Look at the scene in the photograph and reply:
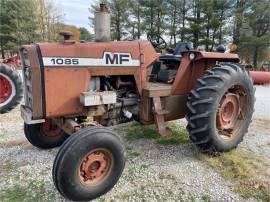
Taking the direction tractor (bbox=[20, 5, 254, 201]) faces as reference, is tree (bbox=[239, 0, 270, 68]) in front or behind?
behind

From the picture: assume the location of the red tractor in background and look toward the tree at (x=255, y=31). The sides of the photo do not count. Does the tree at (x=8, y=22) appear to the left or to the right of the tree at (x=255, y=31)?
left

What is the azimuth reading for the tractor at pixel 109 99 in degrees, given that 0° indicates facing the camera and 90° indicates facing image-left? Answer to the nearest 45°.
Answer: approximately 45°

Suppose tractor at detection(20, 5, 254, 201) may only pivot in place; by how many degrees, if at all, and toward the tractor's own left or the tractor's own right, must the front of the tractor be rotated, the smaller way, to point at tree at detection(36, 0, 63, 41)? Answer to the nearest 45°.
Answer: approximately 135° to the tractor's own right

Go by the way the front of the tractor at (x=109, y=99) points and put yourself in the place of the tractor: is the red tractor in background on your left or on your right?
on your right

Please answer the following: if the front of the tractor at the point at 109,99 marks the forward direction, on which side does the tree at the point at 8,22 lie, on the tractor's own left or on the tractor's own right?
on the tractor's own right

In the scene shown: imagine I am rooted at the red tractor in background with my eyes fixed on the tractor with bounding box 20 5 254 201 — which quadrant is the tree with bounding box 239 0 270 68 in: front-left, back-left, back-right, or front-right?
front-left
